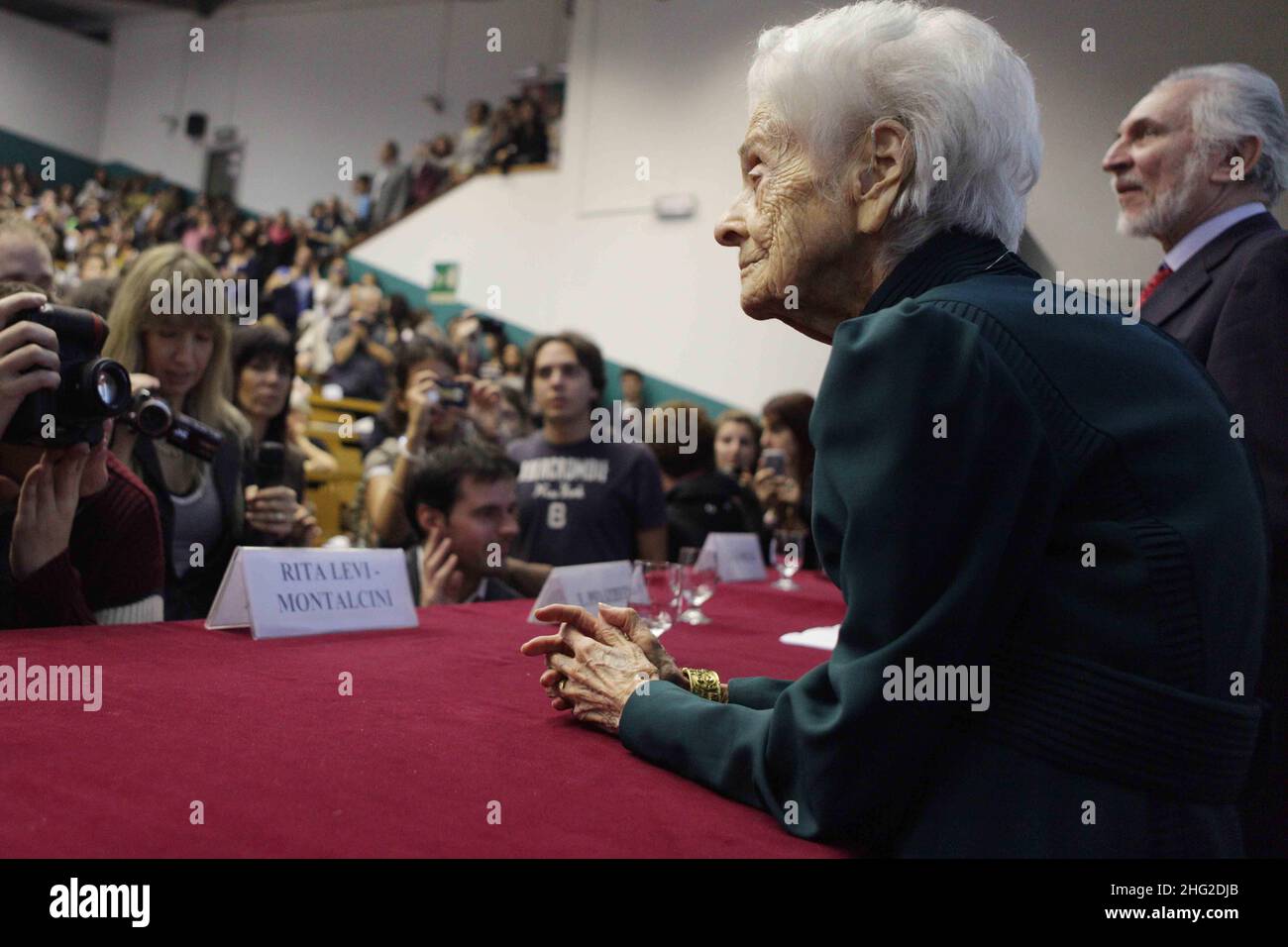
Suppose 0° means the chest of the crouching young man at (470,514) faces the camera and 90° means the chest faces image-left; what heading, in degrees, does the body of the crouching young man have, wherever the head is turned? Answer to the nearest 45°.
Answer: approximately 315°

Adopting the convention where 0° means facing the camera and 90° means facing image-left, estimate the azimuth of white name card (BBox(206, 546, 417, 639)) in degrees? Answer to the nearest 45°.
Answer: approximately 315°

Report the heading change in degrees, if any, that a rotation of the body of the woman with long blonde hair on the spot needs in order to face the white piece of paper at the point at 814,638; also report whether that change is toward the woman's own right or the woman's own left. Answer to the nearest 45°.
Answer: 0° — they already face it

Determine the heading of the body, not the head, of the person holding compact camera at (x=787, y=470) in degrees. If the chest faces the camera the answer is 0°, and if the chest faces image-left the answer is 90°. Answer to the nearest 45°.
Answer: approximately 45°

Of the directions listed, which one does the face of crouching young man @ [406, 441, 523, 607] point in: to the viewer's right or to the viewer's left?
to the viewer's right

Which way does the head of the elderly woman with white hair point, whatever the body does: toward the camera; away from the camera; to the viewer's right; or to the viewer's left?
to the viewer's left

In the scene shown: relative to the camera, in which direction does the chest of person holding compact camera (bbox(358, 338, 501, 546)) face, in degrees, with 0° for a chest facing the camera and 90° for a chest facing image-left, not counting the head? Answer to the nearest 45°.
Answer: approximately 315°
